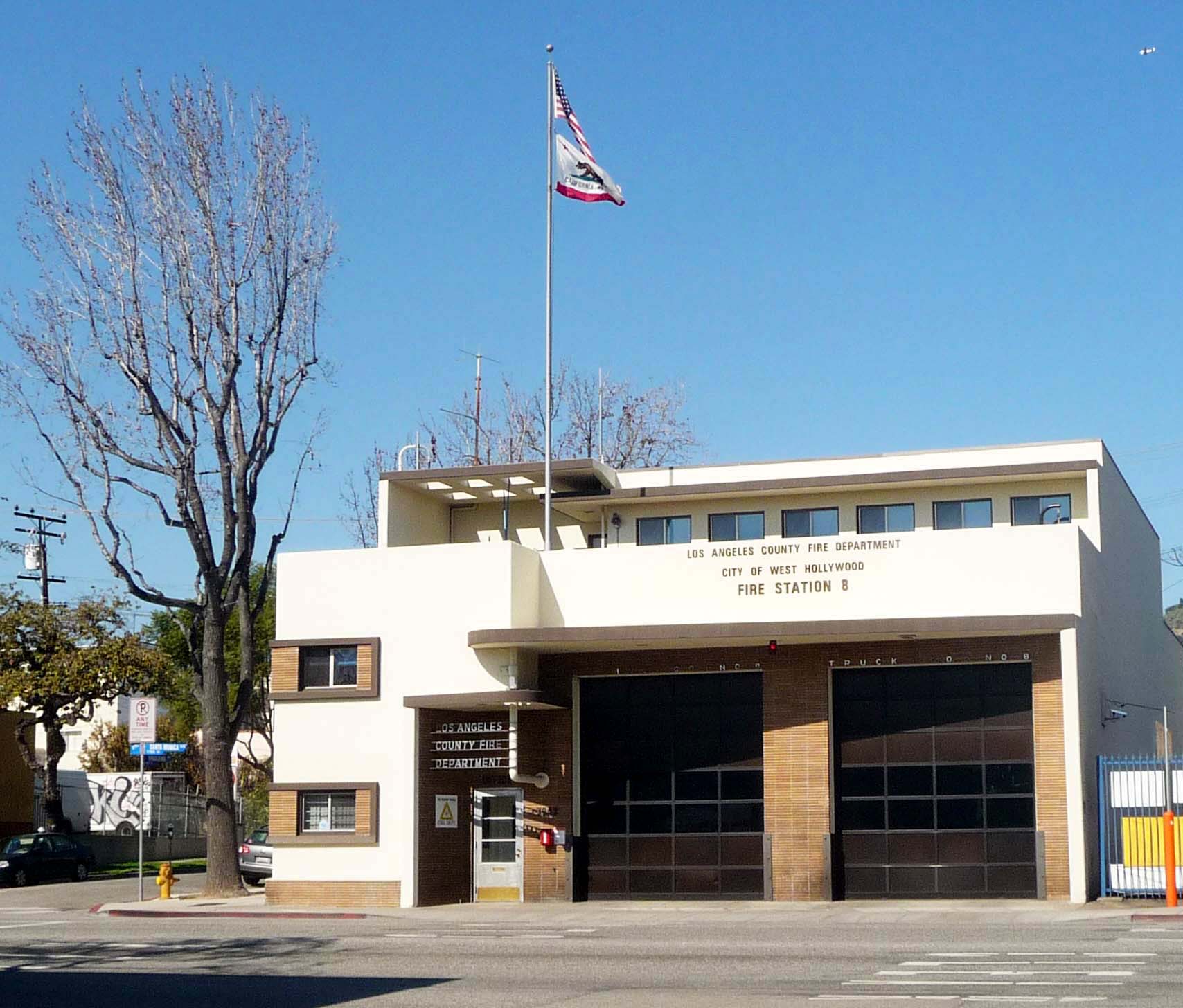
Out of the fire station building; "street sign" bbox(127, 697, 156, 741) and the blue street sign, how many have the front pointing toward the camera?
3

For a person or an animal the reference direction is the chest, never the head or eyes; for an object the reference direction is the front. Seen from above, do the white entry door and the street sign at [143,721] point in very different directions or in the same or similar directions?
same or similar directions

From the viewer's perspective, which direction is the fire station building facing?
toward the camera

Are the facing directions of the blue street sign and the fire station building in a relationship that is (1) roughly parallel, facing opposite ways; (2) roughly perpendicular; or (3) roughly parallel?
roughly parallel

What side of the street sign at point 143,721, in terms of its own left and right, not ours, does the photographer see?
front

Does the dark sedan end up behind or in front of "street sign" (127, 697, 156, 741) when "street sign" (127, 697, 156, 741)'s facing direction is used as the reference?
behind

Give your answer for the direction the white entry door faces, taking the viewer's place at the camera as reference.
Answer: facing the viewer

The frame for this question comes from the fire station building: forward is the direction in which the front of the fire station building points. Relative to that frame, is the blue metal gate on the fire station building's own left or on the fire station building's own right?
on the fire station building's own left
